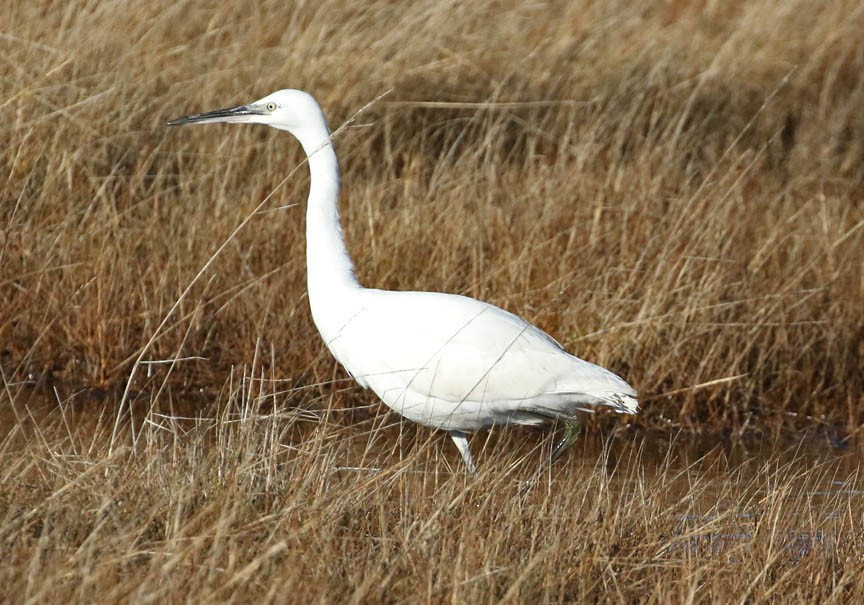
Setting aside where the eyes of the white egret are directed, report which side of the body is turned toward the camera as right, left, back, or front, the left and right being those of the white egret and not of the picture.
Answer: left
